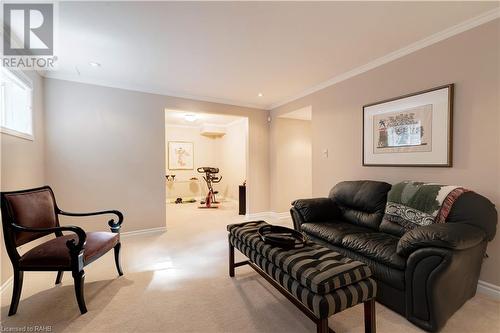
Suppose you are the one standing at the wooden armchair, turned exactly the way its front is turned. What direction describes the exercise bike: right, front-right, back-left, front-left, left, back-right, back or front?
left

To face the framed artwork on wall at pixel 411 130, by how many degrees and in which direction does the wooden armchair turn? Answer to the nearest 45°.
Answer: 0° — it already faces it

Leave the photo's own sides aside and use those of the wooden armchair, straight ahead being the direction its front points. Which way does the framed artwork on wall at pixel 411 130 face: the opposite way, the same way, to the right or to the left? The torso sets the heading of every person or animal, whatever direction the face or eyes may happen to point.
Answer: the opposite way

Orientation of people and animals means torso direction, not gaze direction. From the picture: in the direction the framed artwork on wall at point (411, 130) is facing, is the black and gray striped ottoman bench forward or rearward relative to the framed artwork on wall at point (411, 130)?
forward

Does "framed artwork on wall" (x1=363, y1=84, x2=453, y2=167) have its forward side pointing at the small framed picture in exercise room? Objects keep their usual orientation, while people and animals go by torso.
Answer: no

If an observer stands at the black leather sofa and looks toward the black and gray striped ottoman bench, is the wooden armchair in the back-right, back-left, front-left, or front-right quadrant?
front-right

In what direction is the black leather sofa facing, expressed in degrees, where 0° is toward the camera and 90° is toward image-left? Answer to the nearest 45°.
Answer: approximately 45°

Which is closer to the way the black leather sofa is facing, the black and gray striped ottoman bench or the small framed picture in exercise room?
the black and gray striped ottoman bench

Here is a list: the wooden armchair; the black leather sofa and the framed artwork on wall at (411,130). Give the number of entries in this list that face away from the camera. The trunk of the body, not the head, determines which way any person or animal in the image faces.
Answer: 0

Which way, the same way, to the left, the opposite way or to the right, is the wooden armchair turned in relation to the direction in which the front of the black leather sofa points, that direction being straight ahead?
the opposite way

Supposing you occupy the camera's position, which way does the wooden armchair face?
facing the viewer and to the right of the viewer

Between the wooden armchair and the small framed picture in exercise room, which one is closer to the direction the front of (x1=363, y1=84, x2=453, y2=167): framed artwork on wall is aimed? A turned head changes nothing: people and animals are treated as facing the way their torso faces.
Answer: the wooden armchair

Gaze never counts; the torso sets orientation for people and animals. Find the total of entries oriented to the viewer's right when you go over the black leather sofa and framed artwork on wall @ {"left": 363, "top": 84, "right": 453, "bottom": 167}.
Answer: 0

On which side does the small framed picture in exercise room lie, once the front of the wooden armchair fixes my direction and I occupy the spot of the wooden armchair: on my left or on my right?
on my left

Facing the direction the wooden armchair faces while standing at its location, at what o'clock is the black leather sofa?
The black leather sofa is roughly at 12 o'clock from the wooden armchair.

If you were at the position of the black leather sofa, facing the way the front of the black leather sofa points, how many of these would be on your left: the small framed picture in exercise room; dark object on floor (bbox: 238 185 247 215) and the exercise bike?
0

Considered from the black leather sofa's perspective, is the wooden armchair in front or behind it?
in front
